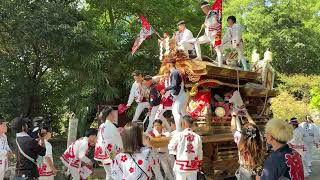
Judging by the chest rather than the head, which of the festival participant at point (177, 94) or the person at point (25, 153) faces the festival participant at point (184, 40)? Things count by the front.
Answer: the person

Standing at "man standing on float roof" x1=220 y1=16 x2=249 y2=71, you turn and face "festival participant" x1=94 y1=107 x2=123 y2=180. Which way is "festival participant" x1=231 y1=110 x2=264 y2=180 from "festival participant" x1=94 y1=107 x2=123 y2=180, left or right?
left

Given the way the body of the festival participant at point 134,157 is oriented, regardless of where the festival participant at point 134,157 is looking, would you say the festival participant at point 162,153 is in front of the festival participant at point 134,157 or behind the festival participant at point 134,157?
in front

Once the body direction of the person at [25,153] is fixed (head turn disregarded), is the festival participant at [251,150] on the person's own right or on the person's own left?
on the person's own right

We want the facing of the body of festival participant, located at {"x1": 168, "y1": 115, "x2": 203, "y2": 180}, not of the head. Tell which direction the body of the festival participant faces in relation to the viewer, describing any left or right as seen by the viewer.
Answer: facing away from the viewer

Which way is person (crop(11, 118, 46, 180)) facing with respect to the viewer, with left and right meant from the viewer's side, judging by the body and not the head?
facing away from the viewer and to the right of the viewer

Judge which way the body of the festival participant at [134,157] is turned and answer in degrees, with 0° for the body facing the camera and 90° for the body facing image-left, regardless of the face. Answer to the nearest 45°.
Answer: approximately 180°

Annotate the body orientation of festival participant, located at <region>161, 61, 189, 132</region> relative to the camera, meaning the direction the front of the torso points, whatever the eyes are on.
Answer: to the viewer's left
